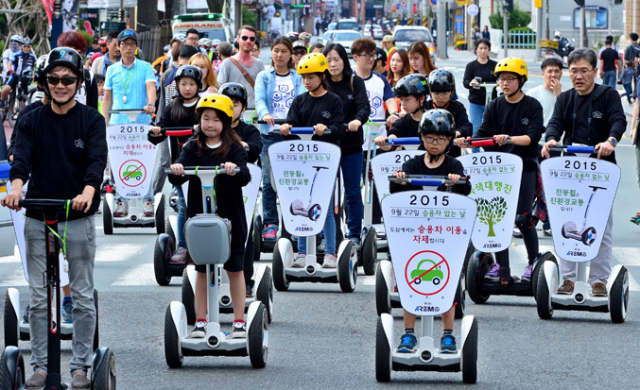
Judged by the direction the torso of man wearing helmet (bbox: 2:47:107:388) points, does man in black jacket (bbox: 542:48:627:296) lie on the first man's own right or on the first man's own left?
on the first man's own left

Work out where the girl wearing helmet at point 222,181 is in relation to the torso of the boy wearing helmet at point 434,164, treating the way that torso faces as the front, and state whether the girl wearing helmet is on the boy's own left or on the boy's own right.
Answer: on the boy's own right

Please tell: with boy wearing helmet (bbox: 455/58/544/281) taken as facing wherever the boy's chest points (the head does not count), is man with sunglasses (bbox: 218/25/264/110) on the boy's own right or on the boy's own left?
on the boy's own right

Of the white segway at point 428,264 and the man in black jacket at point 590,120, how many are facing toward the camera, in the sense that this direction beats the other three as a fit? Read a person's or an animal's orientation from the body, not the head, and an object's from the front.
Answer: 2

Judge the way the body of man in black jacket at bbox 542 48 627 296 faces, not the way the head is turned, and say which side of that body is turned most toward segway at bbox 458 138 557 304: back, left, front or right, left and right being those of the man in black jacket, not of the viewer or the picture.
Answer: right

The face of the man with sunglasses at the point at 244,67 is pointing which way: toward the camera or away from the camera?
toward the camera

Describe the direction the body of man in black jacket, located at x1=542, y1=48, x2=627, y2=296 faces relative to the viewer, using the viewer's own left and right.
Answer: facing the viewer

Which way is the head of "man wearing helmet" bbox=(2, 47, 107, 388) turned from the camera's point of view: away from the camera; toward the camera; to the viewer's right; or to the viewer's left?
toward the camera

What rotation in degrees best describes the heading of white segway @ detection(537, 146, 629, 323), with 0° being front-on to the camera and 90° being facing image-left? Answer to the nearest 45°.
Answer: approximately 0°

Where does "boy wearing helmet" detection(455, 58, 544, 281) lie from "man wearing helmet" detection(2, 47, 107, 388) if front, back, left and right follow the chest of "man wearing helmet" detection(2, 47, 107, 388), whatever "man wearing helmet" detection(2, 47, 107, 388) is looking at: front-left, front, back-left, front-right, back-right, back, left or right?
back-left

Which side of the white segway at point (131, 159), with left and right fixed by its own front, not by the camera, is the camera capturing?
front

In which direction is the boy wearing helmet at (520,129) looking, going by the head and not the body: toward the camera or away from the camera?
toward the camera
